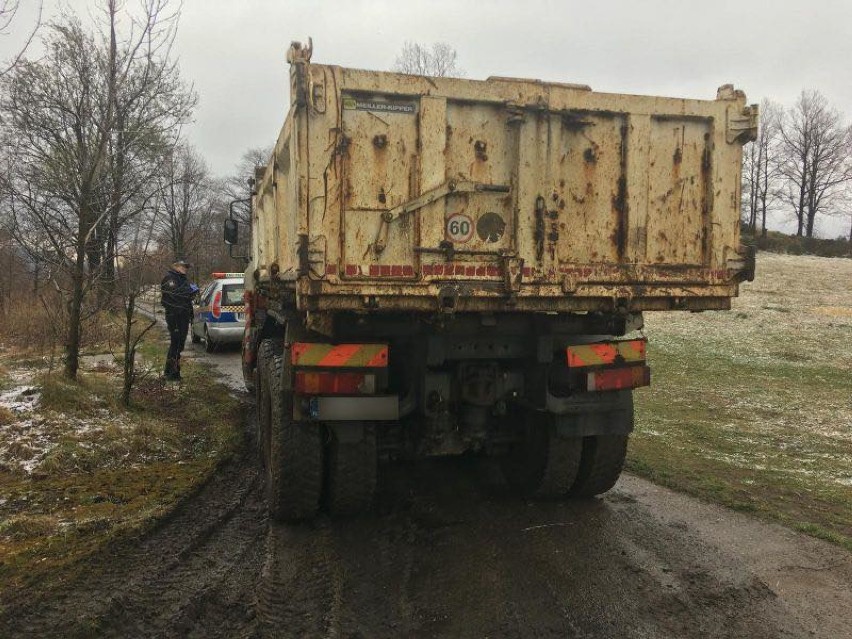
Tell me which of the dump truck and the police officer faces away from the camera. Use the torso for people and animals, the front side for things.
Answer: the dump truck

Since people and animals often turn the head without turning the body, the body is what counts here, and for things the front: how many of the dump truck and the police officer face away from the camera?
1

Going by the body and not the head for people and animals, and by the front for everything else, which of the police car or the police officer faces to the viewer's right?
the police officer

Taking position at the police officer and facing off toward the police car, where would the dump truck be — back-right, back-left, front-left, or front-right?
back-right

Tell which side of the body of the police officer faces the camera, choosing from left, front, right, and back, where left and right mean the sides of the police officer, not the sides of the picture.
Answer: right

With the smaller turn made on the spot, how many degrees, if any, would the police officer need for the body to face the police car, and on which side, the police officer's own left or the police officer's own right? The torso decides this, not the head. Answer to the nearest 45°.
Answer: approximately 90° to the police officer's own left

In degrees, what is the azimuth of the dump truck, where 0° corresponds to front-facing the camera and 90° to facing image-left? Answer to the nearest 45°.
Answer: approximately 180°

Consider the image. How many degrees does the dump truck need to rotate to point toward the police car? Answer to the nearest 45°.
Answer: approximately 45° to its left

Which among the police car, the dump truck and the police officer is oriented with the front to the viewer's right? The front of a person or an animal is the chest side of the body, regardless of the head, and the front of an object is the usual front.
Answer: the police officer
